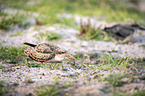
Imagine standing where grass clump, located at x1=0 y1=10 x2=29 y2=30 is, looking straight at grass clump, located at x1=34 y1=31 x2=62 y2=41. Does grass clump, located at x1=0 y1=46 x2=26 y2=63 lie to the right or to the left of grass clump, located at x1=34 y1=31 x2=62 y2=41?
right
